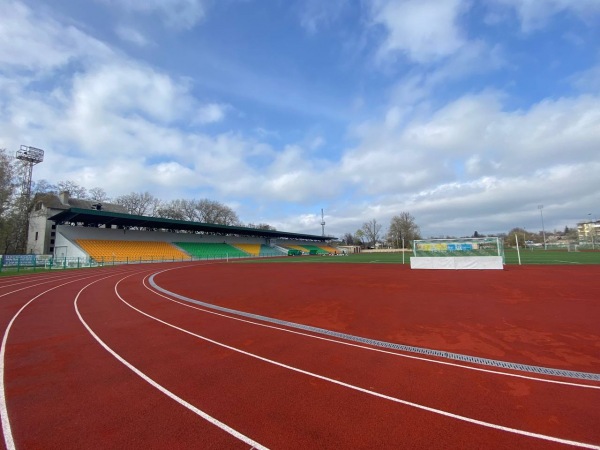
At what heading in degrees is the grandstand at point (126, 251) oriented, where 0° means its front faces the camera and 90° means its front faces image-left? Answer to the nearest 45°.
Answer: approximately 315°

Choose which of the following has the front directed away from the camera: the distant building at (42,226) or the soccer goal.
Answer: the soccer goal

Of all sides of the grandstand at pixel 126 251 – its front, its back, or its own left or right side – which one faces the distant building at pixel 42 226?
right

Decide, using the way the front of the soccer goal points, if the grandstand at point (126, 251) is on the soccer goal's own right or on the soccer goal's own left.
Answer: on the soccer goal's own left

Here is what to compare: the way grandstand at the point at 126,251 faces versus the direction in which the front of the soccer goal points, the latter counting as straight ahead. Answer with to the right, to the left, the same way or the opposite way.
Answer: to the right

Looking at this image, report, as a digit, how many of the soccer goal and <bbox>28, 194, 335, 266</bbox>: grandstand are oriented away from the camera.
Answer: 1

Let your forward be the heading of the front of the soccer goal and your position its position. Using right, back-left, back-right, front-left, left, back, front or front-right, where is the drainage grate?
back

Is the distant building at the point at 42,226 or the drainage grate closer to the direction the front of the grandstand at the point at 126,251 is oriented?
the drainage grate

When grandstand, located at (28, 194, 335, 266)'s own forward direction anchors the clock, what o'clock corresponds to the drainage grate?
The drainage grate is roughly at 1 o'clock from the grandstand.
